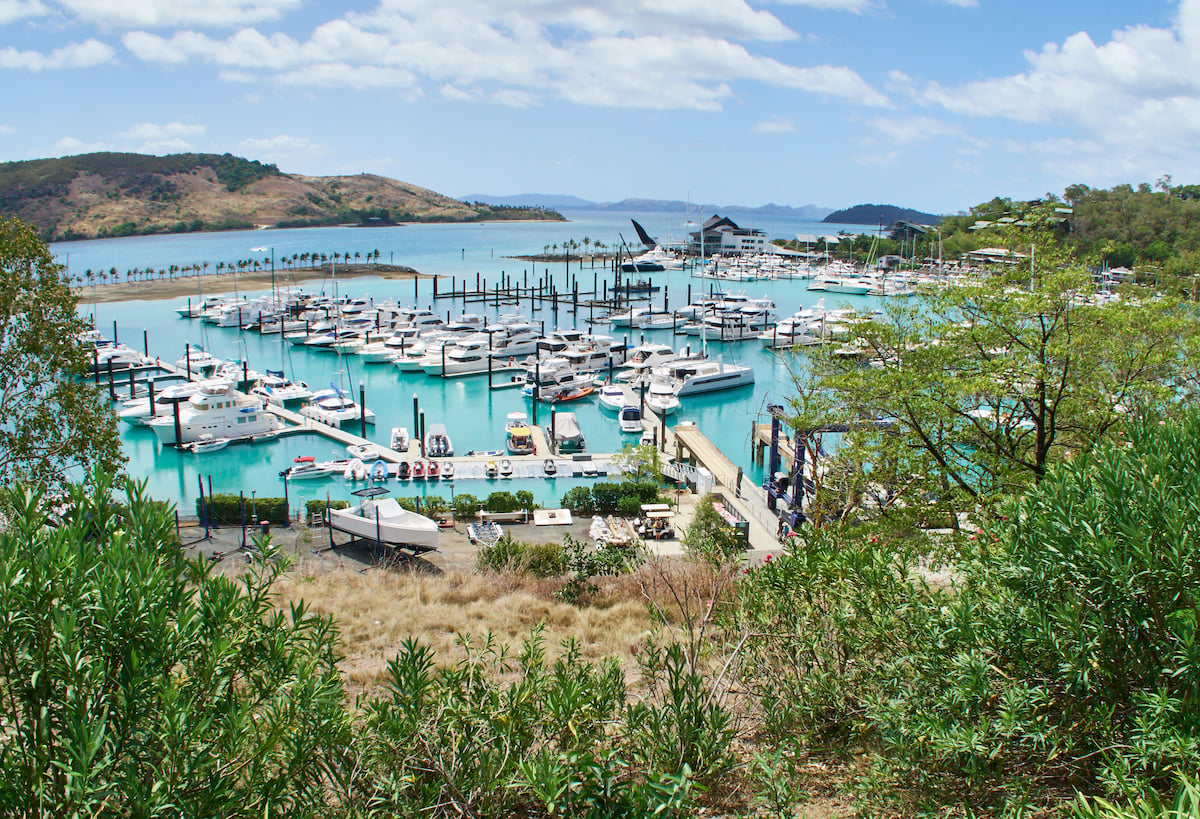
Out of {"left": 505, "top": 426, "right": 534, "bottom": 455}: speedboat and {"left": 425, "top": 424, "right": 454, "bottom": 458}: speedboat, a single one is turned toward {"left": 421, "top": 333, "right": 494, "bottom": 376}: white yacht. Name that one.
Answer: {"left": 425, "top": 424, "right": 454, "bottom": 458}: speedboat

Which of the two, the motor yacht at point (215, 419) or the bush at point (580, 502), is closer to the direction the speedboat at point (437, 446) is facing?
the motor yacht

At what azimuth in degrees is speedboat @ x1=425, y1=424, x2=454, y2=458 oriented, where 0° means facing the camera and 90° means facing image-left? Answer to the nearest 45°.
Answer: approximately 180°

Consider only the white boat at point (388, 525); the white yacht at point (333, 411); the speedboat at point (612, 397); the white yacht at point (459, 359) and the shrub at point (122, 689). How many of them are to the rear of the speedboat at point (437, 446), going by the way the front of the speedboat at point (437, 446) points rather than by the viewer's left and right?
2
